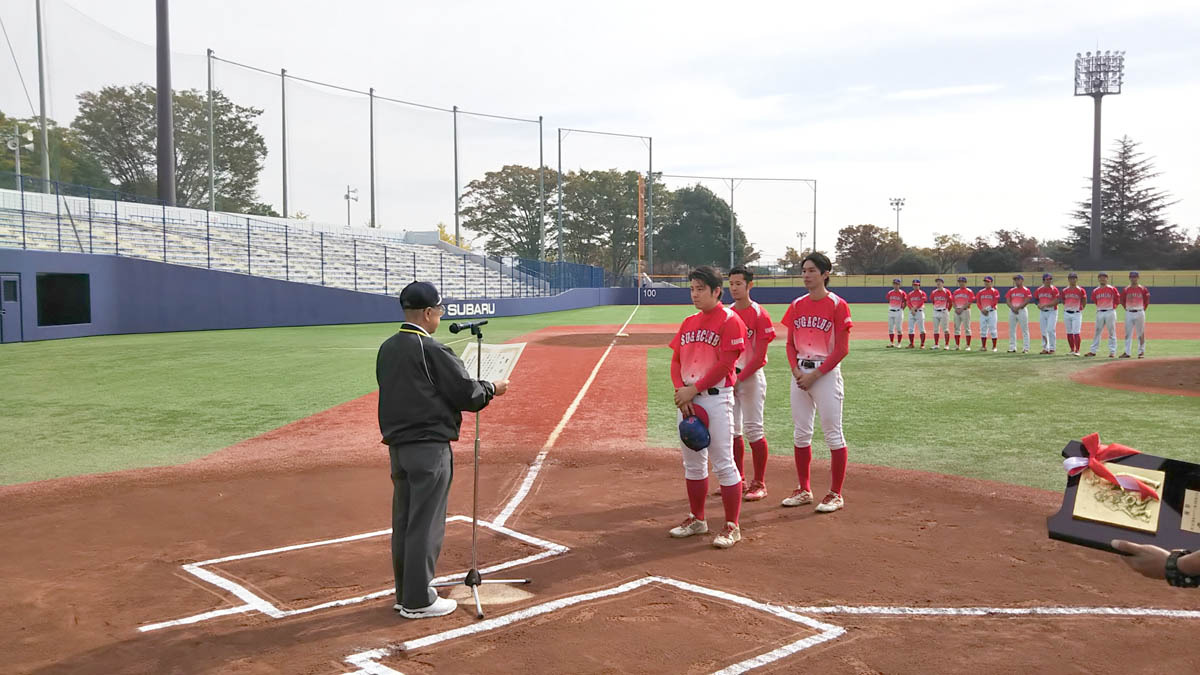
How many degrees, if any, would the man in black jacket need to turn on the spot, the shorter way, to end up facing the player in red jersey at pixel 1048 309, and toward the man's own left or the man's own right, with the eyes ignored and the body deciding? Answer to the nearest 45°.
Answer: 0° — they already face them

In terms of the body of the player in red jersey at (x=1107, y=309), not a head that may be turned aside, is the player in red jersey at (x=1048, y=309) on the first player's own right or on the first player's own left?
on the first player's own right

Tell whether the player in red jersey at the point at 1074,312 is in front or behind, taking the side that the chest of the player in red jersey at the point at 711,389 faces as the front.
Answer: behind

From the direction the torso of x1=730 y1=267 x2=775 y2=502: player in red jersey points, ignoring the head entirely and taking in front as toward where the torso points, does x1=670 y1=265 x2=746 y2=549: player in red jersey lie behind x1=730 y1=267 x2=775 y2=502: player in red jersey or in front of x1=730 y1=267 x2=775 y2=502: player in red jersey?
in front

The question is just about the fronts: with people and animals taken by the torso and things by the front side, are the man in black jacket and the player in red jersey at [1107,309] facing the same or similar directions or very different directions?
very different directions

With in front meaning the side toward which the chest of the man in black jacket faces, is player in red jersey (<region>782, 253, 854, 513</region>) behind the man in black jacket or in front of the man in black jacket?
in front

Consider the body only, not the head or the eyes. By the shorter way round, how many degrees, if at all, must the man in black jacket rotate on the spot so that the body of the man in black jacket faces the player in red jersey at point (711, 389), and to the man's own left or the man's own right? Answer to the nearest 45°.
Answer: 0° — they already face them

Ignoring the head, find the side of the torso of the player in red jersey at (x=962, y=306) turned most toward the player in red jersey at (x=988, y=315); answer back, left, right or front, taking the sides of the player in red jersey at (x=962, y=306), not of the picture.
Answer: left

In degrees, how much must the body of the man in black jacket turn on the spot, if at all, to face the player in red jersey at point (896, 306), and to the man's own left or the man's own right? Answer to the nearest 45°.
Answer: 0° — they already face them

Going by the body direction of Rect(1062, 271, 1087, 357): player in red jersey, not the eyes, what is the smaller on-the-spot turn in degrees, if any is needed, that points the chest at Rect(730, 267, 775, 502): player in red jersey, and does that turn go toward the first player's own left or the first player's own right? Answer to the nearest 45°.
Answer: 0° — they already face them

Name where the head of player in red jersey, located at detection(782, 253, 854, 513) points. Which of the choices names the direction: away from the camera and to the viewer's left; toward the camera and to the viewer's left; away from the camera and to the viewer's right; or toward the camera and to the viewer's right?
toward the camera and to the viewer's left

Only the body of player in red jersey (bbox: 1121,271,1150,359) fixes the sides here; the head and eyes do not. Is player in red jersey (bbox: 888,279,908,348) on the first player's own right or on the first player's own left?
on the first player's own right

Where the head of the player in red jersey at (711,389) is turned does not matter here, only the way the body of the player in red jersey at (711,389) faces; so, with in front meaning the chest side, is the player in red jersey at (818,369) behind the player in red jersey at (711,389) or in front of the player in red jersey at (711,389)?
behind
